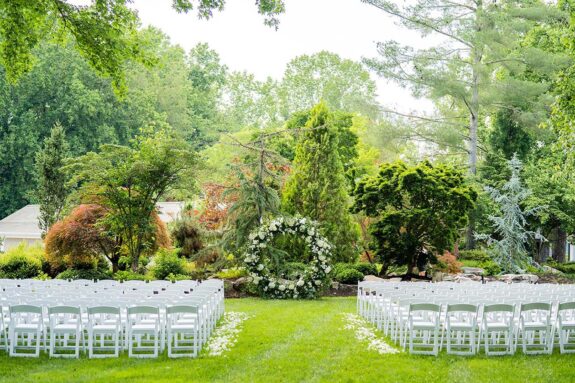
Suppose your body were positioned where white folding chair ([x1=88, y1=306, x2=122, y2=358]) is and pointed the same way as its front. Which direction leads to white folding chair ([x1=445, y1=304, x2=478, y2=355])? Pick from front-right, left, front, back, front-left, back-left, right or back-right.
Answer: right

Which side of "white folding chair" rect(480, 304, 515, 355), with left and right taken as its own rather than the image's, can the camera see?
back

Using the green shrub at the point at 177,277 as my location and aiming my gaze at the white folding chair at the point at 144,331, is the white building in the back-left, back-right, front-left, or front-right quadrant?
back-right

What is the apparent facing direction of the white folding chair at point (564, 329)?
away from the camera

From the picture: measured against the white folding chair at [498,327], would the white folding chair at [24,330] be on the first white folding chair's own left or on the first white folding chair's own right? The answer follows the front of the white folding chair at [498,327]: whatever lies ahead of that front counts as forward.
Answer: on the first white folding chair's own left

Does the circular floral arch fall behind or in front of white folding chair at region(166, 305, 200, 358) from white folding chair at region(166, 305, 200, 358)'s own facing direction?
in front

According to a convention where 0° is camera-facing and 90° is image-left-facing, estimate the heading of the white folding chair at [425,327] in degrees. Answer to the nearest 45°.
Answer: approximately 180°

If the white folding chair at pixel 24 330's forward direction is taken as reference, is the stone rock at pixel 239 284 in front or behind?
in front

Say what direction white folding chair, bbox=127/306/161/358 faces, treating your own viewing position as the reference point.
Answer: facing away from the viewer

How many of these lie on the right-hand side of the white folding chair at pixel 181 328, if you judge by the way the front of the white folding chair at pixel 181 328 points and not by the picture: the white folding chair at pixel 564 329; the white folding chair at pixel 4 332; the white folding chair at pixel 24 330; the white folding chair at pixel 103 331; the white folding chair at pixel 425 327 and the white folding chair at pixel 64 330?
2

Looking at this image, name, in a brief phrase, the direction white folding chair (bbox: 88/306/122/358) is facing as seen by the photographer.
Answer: facing away from the viewer

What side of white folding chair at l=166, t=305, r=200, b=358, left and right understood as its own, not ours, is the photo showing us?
back

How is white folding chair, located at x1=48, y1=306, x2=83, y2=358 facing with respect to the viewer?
away from the camera

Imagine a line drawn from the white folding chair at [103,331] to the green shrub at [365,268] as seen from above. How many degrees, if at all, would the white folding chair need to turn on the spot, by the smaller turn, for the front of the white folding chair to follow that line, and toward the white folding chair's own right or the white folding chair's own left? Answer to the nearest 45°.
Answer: approximately 45° to the white folding chair's own right

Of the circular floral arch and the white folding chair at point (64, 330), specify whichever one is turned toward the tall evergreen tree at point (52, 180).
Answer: the white folding chair

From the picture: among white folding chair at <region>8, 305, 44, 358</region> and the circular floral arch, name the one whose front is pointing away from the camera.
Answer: the white folding chair

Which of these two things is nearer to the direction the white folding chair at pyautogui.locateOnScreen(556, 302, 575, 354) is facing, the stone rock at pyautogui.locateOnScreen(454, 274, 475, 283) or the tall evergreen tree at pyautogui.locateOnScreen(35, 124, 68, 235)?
the stone rock

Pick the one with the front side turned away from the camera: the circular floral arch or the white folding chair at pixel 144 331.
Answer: the white folding chair
